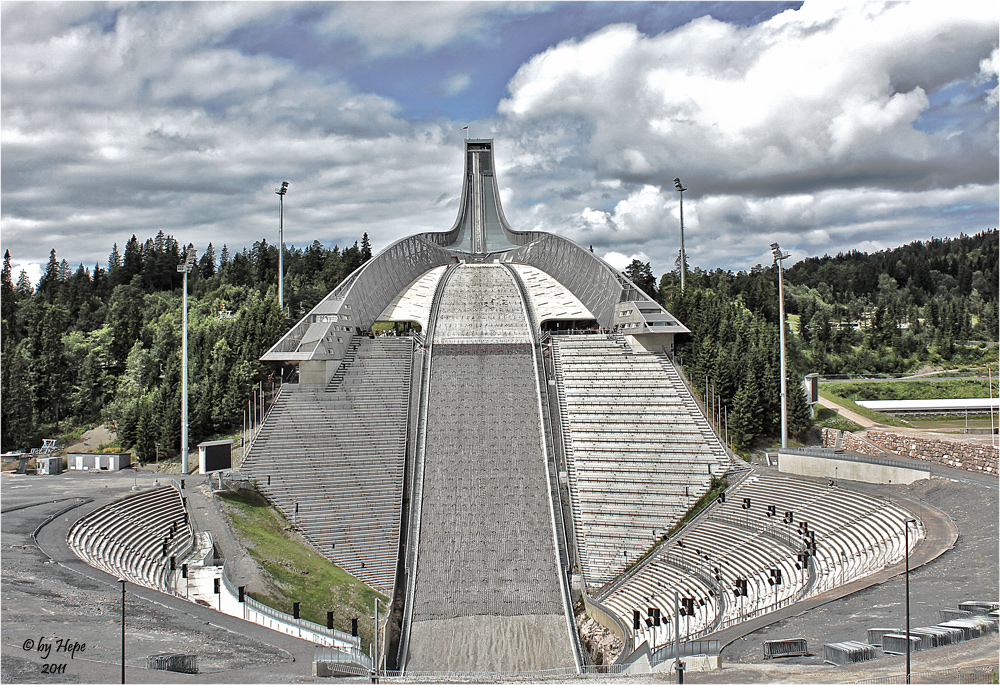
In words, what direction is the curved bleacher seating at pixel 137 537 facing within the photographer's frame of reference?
facing the viewer and to the right of the viewer

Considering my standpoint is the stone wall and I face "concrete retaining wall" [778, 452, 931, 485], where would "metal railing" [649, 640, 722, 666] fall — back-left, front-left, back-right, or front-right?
front-left

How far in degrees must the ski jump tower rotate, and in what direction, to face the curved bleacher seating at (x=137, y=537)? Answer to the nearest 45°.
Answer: approximately 45° to its right

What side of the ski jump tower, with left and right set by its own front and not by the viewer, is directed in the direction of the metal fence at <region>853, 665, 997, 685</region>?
front

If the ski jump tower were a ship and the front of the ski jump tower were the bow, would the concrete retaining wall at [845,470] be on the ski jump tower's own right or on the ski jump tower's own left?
on the ski jump tower's own left

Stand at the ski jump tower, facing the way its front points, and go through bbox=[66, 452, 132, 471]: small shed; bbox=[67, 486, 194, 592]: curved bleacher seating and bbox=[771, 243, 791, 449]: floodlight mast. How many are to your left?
1

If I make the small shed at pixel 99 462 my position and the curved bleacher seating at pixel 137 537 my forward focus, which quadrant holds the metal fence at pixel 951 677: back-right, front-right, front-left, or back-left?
front-left

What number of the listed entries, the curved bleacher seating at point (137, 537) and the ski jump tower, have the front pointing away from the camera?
0

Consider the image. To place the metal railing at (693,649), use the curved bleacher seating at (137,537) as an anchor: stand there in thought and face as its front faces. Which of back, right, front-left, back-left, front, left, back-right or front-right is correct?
front

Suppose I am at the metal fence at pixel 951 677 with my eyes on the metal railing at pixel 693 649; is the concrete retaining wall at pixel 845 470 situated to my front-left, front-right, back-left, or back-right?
front-right

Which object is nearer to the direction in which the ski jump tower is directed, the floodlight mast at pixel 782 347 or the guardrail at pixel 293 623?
the guardrail

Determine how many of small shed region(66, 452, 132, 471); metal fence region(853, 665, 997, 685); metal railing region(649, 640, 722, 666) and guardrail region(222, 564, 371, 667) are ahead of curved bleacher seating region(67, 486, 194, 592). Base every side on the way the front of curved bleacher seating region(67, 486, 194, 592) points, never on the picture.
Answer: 3

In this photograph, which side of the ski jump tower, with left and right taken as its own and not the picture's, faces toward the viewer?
front

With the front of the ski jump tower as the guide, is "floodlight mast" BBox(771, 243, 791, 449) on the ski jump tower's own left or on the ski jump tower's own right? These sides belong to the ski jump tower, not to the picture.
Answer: on the ski jump tower's own left

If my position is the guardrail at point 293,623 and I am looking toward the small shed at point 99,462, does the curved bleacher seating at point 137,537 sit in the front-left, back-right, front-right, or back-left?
front-left
